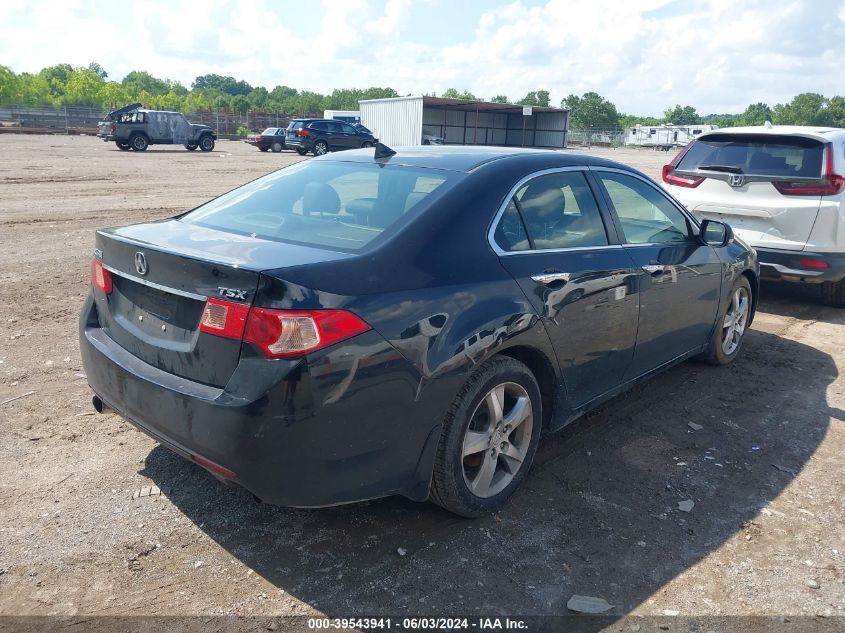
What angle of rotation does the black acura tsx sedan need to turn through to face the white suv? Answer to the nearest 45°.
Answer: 0° — it already faces it

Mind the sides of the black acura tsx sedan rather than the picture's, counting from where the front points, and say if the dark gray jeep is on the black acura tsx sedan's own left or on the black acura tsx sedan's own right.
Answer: on the black acura tsx sedan's own left

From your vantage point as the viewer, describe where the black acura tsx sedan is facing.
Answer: facing away from the viewer and to the right of the viewer

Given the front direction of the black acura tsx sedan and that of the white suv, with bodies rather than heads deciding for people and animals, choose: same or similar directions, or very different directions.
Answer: same or similar directions

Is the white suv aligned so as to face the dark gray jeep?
no

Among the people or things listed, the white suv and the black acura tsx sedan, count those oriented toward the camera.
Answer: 0

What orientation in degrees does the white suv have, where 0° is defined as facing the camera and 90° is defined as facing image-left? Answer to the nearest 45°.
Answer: approximately 225°

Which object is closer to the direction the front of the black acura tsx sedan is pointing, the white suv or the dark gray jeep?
the white suv

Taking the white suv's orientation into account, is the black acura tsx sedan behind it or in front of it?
behind
